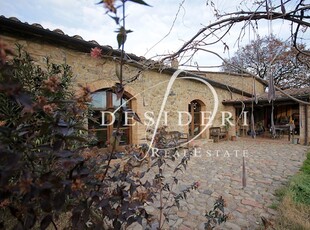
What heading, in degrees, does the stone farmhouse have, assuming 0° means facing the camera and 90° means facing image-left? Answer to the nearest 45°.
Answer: approximately 315°
